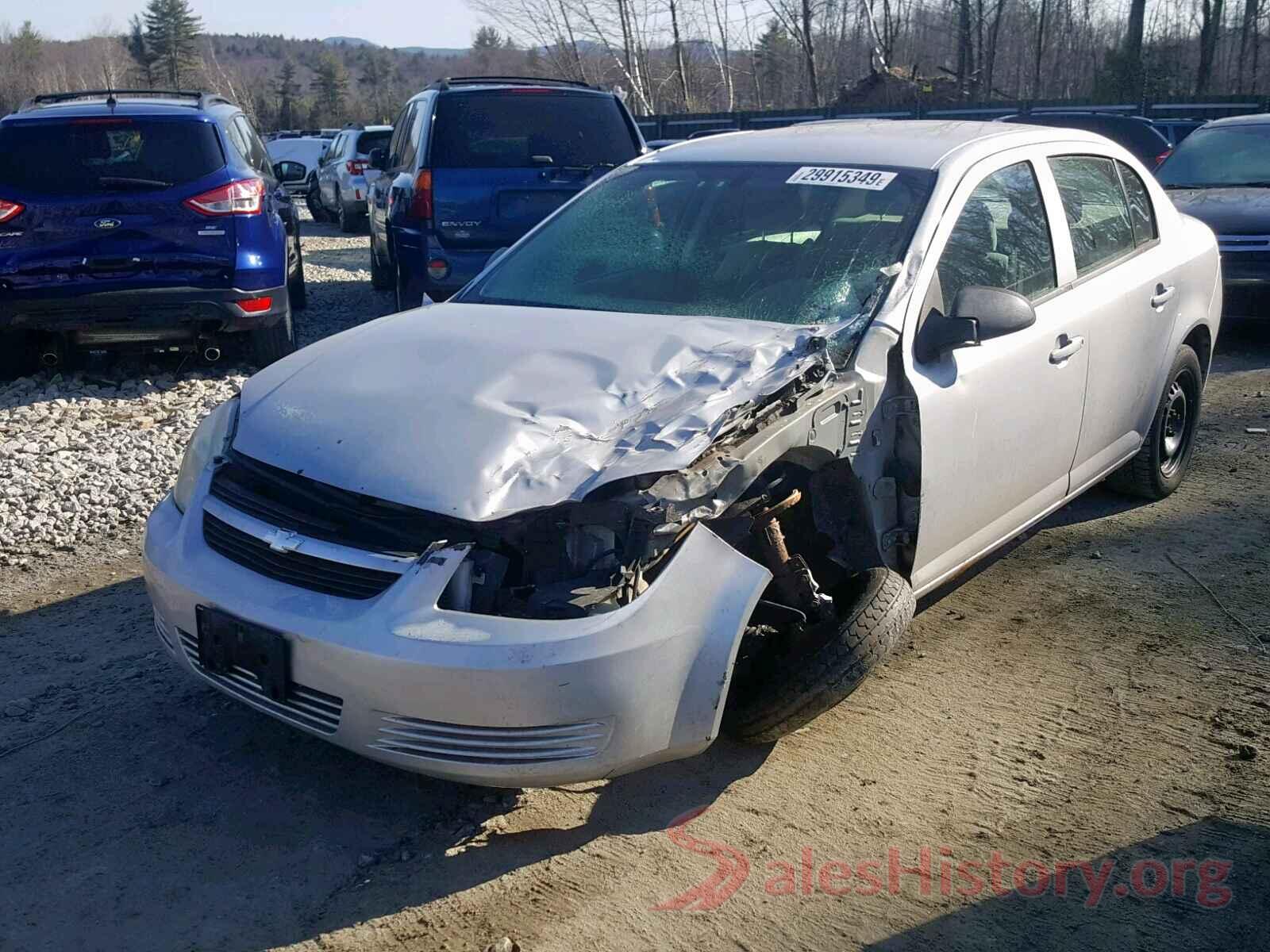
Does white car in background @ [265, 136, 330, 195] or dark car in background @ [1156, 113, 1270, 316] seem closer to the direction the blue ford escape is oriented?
the white car in background

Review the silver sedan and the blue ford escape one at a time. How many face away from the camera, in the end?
1

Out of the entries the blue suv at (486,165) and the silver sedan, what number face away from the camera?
1

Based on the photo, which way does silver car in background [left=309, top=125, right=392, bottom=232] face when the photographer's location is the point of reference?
facing away from the viewer and to the left of the viewer

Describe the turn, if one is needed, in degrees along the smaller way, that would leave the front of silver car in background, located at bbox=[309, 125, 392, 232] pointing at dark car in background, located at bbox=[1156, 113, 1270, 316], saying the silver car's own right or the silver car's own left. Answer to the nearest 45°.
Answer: approximately 180°

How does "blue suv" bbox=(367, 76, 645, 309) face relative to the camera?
away from the camera

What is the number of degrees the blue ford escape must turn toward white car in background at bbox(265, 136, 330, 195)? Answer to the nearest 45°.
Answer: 0° — it already faces it

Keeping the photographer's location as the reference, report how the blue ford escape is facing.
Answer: facing away from the viewer

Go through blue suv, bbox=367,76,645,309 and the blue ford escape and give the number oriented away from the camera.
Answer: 2

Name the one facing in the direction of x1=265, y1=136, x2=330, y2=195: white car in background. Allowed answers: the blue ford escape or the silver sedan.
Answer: the blue ford escape

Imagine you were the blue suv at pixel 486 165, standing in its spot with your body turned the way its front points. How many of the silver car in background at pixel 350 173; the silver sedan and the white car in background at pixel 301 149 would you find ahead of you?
2

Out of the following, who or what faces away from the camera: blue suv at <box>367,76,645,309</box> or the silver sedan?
the blue suv
